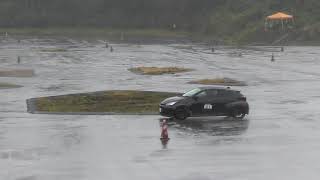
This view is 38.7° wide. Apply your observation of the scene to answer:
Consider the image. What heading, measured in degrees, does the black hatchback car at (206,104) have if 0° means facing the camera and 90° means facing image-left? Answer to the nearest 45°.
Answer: approximately 90°
